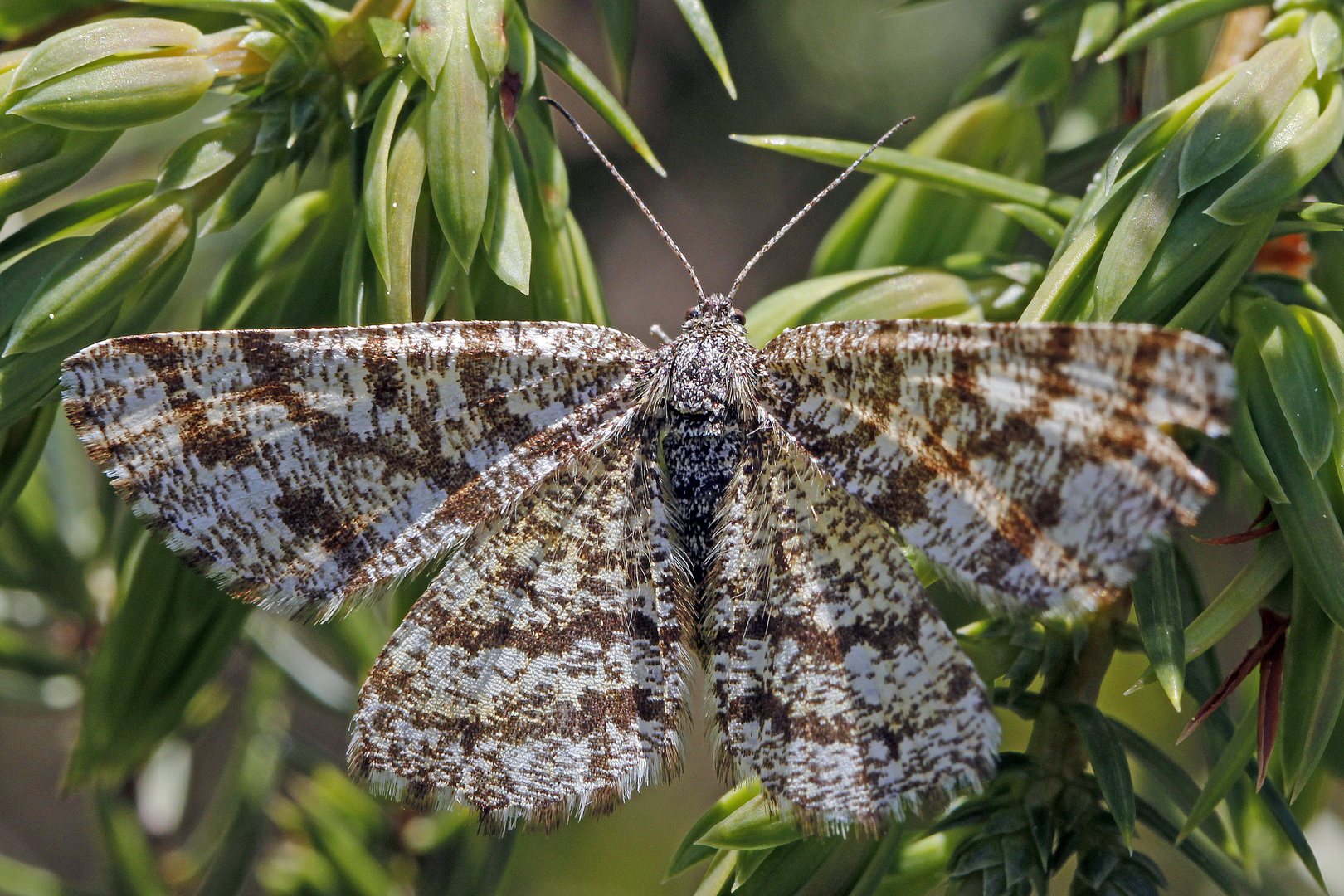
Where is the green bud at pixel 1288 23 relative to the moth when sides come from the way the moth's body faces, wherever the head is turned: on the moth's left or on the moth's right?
on the moth's right

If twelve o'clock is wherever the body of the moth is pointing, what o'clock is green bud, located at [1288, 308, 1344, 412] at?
The green bud is roughly at 4 o'clock from the moth.

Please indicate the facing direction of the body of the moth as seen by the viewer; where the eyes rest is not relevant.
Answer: away from the camera

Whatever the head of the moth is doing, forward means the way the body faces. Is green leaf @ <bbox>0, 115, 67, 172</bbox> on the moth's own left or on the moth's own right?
on the moth's own left

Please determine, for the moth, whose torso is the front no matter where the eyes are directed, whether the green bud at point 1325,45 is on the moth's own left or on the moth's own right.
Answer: on the moth's own right
